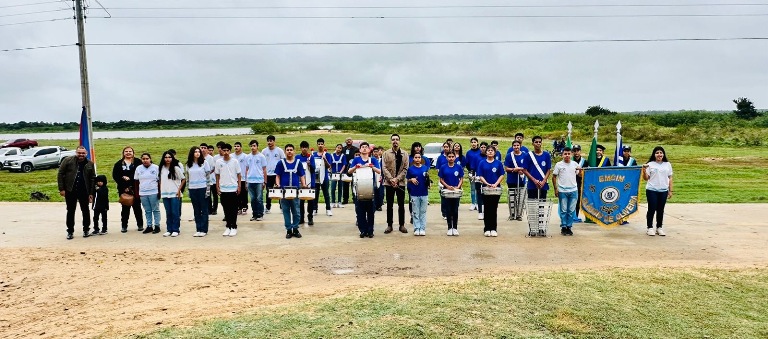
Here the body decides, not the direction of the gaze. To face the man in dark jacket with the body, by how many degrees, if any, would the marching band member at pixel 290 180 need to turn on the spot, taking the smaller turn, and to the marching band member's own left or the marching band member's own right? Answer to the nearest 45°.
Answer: approximately 90° to the marching band member's own right

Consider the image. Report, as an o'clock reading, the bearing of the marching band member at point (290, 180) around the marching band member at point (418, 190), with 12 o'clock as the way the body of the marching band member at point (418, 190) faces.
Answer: the marching band member at point (290, 180) is roughly at 3 o'clock from the marching band member at point (418, 190).

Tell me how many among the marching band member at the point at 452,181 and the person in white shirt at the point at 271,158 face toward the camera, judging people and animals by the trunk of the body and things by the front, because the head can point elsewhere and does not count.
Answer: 2

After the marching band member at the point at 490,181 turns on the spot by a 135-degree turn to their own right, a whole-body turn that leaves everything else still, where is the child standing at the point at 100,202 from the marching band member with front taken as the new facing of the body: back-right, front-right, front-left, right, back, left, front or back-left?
front-left

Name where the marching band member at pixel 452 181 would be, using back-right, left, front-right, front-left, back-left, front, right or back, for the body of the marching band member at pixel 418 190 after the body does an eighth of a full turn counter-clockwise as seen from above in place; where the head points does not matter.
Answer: front-left

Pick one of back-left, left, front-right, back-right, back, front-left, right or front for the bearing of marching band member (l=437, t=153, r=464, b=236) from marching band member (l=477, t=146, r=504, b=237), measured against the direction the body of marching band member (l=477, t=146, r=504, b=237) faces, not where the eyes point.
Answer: right

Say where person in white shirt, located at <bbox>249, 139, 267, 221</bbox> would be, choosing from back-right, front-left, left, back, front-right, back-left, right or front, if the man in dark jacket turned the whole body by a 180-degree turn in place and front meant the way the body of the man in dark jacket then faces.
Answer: right

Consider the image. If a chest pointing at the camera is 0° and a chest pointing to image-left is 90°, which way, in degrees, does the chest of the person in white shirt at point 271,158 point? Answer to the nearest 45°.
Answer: approximately 0°

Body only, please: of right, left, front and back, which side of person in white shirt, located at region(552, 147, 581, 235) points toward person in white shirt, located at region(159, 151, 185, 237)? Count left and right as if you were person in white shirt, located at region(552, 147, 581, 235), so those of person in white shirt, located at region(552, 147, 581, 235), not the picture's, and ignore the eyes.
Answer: right

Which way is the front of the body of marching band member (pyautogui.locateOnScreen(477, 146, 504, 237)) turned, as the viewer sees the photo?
toward the camera

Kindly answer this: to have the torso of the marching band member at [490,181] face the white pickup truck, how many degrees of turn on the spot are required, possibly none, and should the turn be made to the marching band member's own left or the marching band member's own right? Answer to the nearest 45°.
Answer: approximately 135° to the marching band member's own right

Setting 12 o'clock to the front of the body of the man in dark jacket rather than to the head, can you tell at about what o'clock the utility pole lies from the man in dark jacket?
The utility pole is roughly at 6 o'clock from the man in dark jacket.
